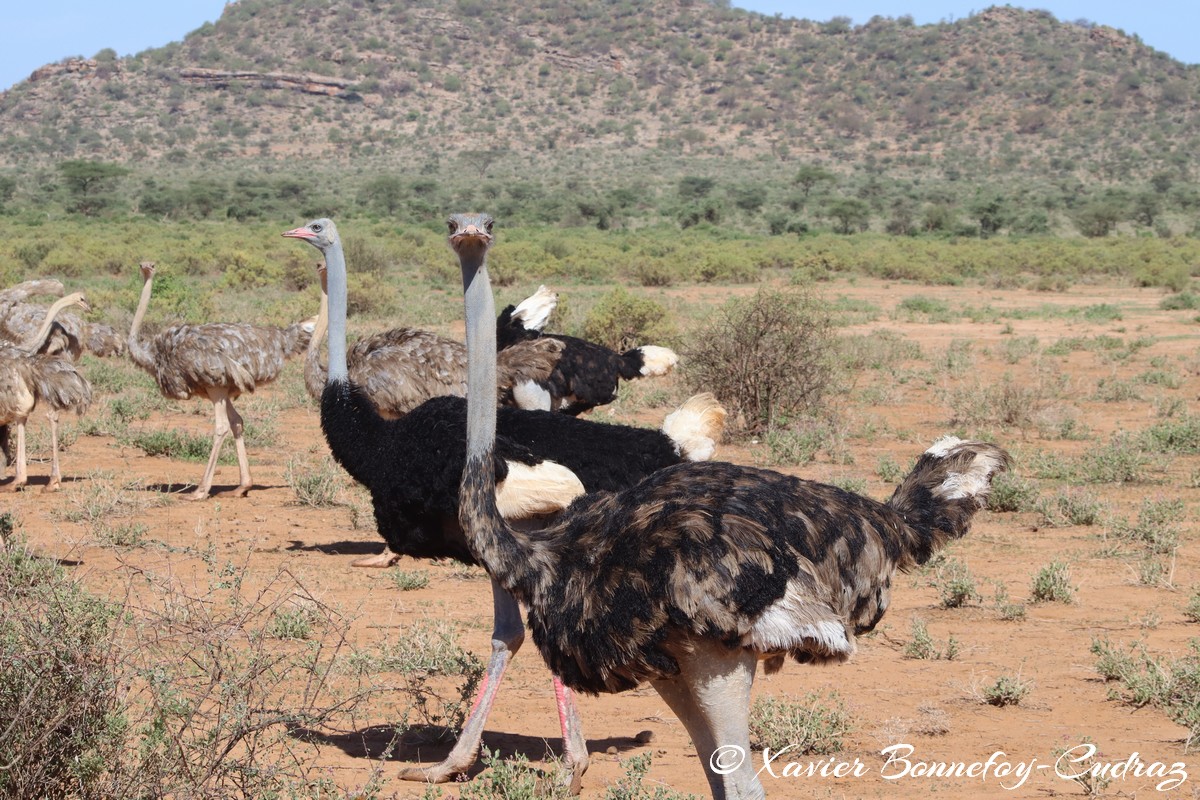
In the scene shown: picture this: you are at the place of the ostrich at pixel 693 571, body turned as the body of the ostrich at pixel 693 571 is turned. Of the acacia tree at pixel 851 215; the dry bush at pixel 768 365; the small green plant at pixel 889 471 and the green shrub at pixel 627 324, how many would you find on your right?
4

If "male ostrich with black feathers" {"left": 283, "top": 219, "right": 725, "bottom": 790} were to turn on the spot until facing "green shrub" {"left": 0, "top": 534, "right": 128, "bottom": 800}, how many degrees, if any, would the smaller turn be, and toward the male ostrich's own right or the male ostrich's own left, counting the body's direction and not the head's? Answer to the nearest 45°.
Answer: approximately 45° to the male ostrich's own left

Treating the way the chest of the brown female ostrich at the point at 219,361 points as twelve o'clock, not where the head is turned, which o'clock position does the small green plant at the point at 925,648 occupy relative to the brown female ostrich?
The small green plant is roughly at 8 o'clock from the brown female ostrich.

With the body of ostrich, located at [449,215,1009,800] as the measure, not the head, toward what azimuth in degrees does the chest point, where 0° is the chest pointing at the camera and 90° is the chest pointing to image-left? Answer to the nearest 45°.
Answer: approximately 90°

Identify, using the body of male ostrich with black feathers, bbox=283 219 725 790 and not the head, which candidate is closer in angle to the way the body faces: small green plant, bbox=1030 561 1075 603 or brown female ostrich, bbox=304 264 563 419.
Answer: the brown female ostrich

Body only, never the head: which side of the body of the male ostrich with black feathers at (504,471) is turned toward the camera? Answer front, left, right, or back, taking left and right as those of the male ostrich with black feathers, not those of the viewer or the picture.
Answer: left

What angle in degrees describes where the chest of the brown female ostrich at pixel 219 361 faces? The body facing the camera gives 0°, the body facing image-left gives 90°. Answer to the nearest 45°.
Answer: approximately 90°

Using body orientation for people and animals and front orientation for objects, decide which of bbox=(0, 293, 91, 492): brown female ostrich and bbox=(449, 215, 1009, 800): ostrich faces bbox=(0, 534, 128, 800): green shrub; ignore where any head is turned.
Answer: the ostrich

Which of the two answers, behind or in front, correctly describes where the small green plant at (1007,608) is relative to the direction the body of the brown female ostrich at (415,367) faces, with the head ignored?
behind
